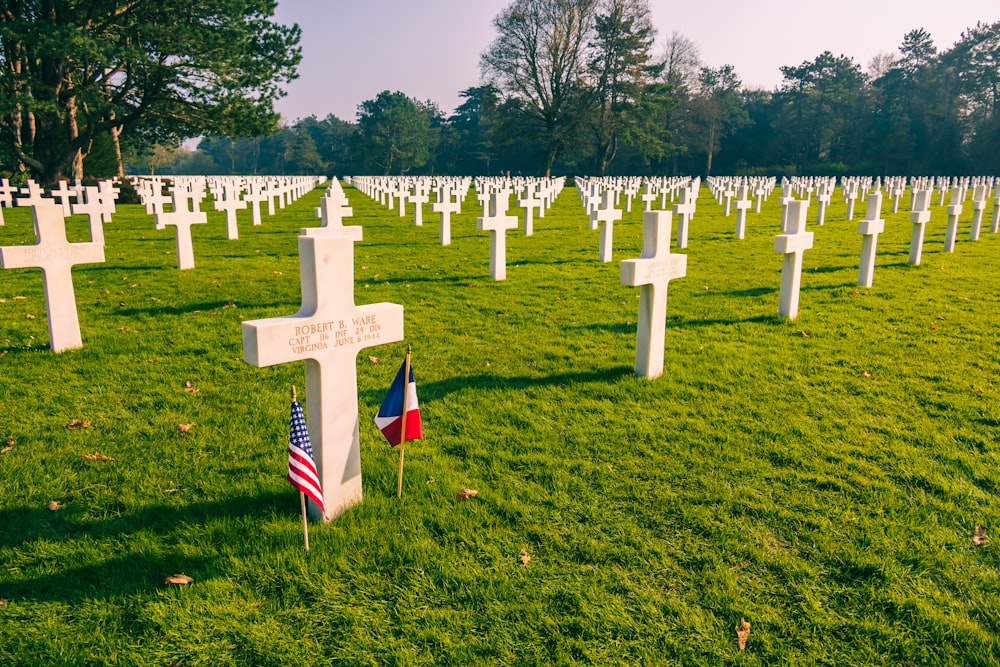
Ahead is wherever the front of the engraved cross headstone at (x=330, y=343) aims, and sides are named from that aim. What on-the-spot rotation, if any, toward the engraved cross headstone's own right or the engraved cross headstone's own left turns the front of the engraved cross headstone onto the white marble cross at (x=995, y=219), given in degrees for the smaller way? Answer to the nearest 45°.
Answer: approximately 90° to the engraved cross headstone's own left

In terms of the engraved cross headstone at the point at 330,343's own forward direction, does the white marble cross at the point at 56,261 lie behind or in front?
behind

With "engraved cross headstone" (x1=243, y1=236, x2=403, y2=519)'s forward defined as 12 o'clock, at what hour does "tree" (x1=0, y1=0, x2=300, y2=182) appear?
The tree is roughly at 7 o'clock from the engraved cross headstone.

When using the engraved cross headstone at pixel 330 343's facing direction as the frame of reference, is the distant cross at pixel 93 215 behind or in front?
behind

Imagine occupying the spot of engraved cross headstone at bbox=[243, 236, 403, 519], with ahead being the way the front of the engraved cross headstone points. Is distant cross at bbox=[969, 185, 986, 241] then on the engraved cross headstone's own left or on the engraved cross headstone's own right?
on the engraved cross headstone's own left

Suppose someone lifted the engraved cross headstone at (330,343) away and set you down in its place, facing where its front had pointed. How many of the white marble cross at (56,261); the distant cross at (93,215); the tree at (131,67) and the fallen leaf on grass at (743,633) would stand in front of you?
1

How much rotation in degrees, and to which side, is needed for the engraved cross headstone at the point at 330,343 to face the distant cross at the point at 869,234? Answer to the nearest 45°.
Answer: approximately 90° to its left

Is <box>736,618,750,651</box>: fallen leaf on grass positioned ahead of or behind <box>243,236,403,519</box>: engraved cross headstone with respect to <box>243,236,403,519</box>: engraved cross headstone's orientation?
ahead

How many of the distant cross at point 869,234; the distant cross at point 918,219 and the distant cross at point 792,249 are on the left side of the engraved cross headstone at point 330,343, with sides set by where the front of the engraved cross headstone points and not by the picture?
3

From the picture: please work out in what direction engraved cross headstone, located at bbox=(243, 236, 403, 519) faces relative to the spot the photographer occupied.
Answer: facing the viewer and to the right of the viewer

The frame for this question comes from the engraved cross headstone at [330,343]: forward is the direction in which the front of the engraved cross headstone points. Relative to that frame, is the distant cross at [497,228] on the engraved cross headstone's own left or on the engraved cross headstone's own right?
on the engraved cross headstone's own left
